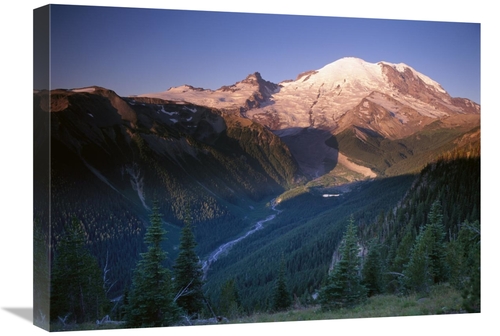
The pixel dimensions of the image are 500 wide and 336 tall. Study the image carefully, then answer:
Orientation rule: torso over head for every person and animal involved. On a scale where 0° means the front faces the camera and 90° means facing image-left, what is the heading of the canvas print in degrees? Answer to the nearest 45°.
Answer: approximately 315°
